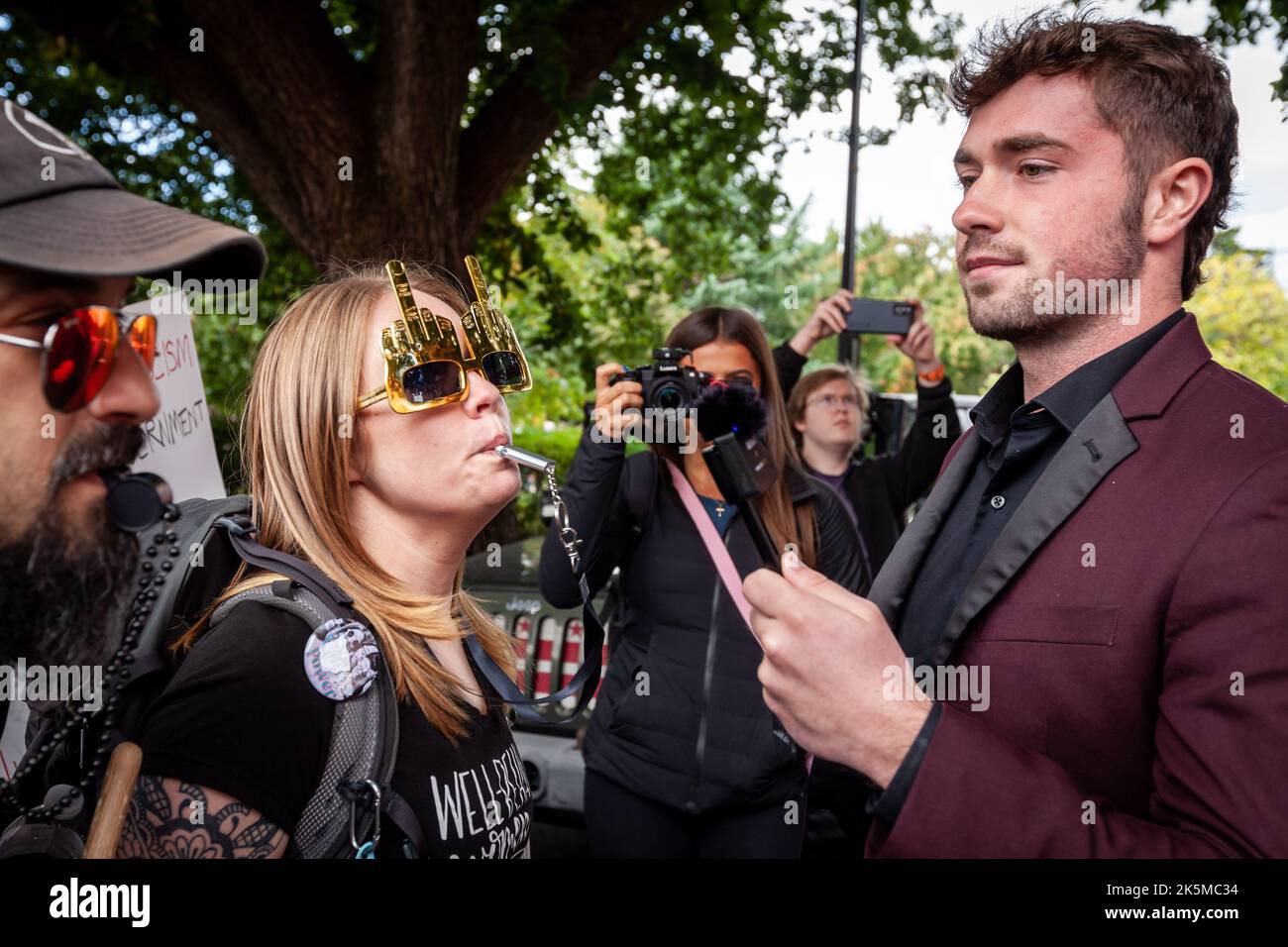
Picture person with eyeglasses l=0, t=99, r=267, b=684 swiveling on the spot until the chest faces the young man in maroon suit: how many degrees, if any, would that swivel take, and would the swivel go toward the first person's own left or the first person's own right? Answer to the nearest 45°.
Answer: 0° — they already face them

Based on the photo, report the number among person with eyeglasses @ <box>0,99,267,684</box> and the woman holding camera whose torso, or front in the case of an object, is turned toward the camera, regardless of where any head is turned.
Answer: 1

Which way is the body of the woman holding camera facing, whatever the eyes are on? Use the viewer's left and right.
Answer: facing the viewer

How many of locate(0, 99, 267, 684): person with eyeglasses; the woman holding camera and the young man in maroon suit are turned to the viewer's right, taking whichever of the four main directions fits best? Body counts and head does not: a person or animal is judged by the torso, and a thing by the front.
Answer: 1

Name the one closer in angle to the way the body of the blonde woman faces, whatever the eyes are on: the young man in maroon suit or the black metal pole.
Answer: the young man in maroon suit

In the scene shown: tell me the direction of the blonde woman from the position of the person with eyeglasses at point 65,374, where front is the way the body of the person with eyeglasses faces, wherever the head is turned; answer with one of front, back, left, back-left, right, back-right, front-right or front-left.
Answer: front-left

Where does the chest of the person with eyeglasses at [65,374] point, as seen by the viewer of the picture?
to the viewer's right

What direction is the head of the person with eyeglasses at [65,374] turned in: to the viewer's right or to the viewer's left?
to the viewer's right

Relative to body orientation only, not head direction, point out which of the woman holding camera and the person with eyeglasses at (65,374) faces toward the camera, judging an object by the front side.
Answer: the woman holding camera

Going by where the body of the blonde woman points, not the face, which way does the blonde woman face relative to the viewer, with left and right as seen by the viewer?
facing the viewer and to the right of the viewer

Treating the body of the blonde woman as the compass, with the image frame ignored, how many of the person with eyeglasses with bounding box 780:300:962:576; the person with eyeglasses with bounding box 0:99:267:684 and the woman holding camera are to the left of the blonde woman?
2

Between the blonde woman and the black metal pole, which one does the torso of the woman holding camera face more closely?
the blonde woman

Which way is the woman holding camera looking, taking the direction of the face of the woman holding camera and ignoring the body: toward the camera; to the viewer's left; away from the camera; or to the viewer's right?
toward the camera

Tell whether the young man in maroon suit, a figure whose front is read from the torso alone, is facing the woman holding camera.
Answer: no

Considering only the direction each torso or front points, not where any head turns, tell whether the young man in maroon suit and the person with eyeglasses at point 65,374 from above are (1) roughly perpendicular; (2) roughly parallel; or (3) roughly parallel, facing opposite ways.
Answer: roughly parallel, facing opposite ways
